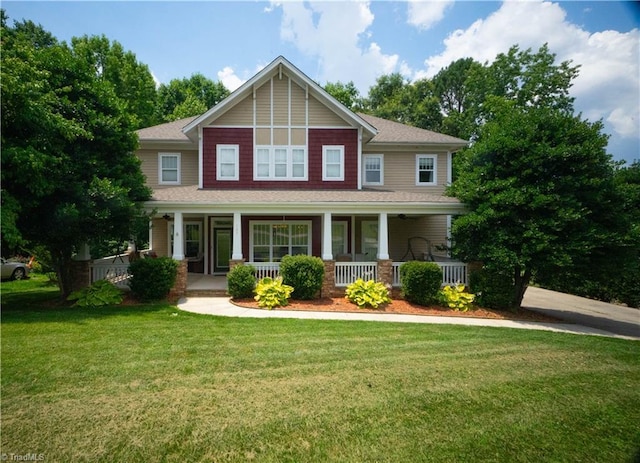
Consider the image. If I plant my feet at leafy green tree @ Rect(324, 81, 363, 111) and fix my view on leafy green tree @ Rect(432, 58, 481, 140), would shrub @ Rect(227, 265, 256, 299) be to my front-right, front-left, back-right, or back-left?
back-right

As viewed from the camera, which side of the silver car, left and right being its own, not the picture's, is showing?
right

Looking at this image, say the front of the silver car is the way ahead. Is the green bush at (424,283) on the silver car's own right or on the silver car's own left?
on the silver car's own right

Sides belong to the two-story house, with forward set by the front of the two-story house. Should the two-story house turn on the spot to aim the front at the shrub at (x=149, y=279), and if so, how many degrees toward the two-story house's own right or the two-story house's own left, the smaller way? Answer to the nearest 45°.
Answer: approximately 45° to the two-story house's own right

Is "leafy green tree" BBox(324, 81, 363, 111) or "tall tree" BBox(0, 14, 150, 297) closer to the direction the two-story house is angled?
the tall tree

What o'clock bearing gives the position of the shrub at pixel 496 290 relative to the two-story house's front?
The shrub is roughly at 10 o'clock from the two-story house.

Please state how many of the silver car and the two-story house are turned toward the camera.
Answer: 1

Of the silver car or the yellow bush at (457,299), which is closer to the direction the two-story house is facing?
the yellow bush

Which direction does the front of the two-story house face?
toward the camera

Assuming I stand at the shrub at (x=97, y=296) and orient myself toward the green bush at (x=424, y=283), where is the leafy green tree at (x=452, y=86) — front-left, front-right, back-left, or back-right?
front-left
